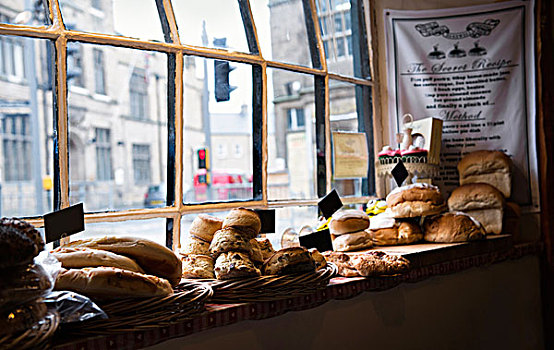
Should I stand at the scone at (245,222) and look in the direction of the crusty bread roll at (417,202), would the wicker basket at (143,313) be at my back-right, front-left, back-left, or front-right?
back-right

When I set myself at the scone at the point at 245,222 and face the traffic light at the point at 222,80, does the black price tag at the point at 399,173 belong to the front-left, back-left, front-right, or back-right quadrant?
front-right

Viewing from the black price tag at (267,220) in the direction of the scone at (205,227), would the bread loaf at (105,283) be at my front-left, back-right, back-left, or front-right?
front-left
